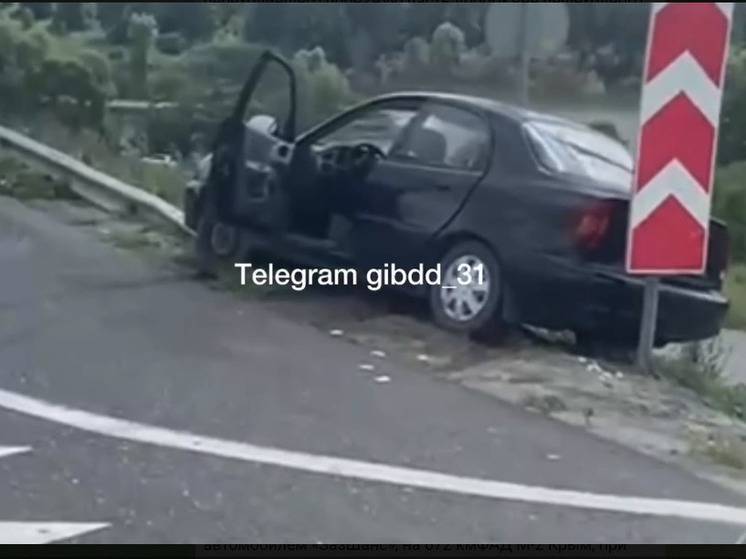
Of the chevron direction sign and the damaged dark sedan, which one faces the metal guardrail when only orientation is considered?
the damaged dark sedan

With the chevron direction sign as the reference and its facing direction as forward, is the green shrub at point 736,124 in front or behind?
behind

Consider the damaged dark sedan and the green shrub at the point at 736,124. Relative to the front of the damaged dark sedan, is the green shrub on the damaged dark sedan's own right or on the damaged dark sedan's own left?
on the damaged dark sedan's own right

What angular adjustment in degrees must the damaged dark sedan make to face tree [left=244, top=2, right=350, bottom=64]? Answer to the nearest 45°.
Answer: approximately 45° to its right

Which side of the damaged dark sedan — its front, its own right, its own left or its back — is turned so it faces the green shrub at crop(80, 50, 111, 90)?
front

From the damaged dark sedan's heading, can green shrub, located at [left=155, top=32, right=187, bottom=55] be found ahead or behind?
ahead

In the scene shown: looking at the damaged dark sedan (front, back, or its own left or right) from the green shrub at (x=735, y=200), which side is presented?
right

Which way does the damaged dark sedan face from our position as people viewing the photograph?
facing away from the viewer and to the left of the viewer

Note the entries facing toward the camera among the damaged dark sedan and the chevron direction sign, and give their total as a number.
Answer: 1

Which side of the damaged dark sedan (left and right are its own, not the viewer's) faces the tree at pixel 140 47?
front

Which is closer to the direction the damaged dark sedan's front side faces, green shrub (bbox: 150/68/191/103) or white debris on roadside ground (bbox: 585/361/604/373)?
the green shrub

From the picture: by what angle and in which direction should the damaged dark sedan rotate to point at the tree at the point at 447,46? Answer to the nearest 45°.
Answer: approximately 45° to its right

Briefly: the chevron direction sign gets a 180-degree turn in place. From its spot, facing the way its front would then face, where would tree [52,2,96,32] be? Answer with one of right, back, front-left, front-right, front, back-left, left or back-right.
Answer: front-left

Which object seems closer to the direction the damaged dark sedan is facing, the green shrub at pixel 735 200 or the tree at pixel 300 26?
the tree

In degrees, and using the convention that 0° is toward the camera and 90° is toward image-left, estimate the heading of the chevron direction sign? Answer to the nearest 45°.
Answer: approximately 0°
